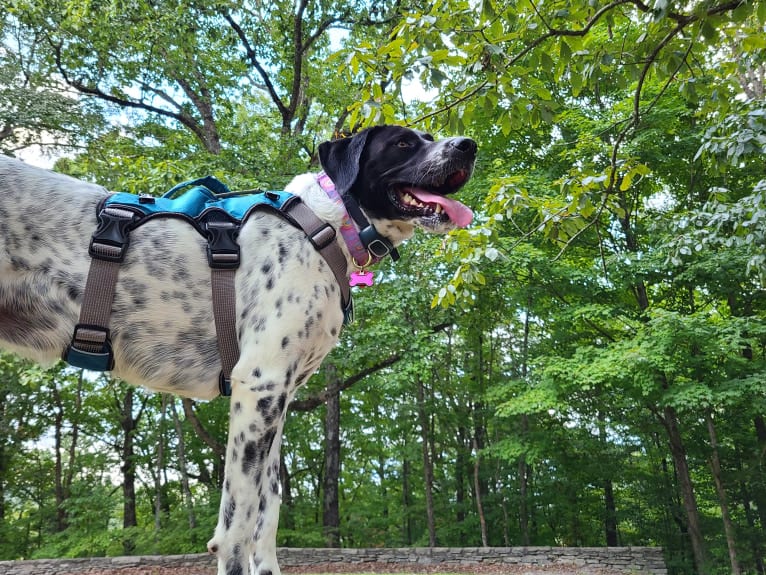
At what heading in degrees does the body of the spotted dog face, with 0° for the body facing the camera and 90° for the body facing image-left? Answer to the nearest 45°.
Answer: approximately 270°
